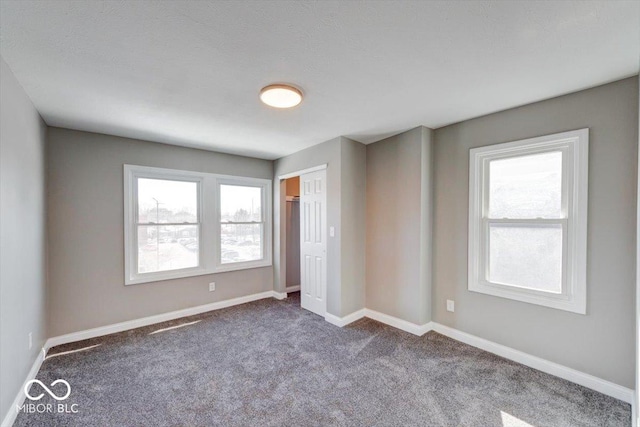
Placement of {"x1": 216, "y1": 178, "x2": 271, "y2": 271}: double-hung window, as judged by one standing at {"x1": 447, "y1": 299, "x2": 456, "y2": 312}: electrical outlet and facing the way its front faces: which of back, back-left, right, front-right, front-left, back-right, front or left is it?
front-right

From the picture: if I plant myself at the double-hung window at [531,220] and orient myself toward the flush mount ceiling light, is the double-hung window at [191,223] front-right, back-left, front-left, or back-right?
front-right

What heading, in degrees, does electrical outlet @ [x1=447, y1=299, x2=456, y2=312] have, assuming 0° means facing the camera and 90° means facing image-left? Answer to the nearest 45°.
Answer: approximately 45°

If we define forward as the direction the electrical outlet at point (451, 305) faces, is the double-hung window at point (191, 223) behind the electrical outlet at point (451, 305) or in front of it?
in front

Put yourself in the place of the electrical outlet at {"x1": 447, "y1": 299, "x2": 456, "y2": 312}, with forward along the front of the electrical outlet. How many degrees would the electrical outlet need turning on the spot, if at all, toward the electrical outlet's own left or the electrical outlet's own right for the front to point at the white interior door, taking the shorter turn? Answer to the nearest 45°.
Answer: approximately 45° to the electrical outlet's own right

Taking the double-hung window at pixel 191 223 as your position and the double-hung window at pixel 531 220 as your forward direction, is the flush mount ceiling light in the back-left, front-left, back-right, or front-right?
front-right

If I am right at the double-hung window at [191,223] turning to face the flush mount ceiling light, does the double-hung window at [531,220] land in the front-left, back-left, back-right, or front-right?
front-left
